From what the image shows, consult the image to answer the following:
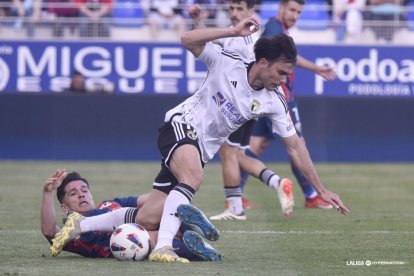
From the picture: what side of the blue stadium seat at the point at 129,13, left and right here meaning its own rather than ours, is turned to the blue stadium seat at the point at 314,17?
left

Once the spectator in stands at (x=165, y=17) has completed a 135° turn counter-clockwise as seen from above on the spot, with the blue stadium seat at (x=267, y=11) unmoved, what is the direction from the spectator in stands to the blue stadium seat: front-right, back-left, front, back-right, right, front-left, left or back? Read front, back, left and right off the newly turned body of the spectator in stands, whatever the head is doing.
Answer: front-right

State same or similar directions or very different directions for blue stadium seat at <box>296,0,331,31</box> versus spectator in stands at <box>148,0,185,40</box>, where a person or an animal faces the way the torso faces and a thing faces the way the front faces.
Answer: same or similar directions

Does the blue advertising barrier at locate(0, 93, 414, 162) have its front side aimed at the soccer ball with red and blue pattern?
yes

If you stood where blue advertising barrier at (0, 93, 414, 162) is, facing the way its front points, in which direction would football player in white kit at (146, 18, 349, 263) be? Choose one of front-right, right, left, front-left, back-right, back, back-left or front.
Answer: front

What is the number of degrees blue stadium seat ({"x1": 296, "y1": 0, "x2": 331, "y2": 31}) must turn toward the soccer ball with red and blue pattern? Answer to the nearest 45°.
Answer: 0° — it already faces it

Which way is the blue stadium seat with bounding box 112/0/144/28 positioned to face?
toward the camera

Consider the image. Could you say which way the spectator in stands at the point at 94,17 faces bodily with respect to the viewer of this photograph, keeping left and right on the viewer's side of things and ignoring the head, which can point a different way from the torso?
facing the viewer

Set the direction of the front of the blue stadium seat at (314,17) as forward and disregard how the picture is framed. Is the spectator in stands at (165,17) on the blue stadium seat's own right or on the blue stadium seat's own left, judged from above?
on the blue stadium seat's own right

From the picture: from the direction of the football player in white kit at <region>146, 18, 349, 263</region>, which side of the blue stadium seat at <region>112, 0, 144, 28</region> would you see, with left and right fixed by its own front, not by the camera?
front

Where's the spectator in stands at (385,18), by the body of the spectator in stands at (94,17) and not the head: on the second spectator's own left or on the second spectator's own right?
on the second spectator's own left

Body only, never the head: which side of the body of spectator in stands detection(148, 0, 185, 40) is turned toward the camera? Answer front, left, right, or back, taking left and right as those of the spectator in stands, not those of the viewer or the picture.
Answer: front

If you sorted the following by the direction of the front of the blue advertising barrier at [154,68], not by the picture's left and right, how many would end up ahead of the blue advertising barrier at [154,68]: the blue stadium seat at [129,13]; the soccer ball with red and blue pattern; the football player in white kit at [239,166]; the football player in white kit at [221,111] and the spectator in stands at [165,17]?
3

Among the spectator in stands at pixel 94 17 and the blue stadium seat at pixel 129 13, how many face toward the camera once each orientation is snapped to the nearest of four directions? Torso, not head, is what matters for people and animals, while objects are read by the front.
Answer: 2

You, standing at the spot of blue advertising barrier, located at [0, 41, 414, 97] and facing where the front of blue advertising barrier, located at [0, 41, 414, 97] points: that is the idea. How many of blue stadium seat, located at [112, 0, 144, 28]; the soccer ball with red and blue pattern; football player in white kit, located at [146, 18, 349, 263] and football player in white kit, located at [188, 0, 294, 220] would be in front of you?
3
